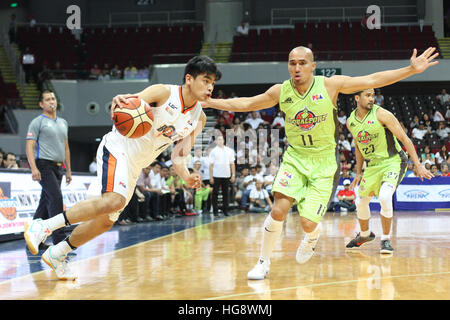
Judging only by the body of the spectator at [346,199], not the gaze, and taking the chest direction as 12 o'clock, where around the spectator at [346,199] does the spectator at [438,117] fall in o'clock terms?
the spectator at [438,117] is roughly at 7 o'clock from the spectator at [346,199].

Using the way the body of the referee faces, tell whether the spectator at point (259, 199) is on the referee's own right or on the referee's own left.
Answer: on the referee's own left

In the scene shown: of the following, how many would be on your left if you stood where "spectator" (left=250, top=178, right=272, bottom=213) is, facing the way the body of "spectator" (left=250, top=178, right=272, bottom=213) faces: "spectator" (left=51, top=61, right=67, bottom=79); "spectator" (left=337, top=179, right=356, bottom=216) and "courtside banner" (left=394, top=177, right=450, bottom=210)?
2

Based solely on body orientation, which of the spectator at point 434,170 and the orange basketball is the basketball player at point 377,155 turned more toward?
the orange basketball

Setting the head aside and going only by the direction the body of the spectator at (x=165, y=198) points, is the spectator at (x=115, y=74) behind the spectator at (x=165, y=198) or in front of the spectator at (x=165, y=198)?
behind

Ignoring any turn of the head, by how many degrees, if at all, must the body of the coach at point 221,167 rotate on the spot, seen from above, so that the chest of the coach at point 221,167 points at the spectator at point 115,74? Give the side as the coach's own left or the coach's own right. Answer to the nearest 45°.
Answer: approximately 135° to the coach's own right

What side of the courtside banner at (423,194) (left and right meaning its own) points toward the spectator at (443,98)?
back

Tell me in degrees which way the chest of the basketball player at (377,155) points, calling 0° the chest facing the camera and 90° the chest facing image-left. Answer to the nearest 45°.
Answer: approximately 45°

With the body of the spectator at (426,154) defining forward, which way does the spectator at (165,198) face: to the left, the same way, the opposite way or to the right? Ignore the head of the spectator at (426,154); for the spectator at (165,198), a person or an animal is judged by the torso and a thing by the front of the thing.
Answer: to the left

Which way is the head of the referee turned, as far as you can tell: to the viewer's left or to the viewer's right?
to the viewer's right

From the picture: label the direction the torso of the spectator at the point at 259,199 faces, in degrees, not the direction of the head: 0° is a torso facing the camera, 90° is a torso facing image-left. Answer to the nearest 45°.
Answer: approximately 0°
